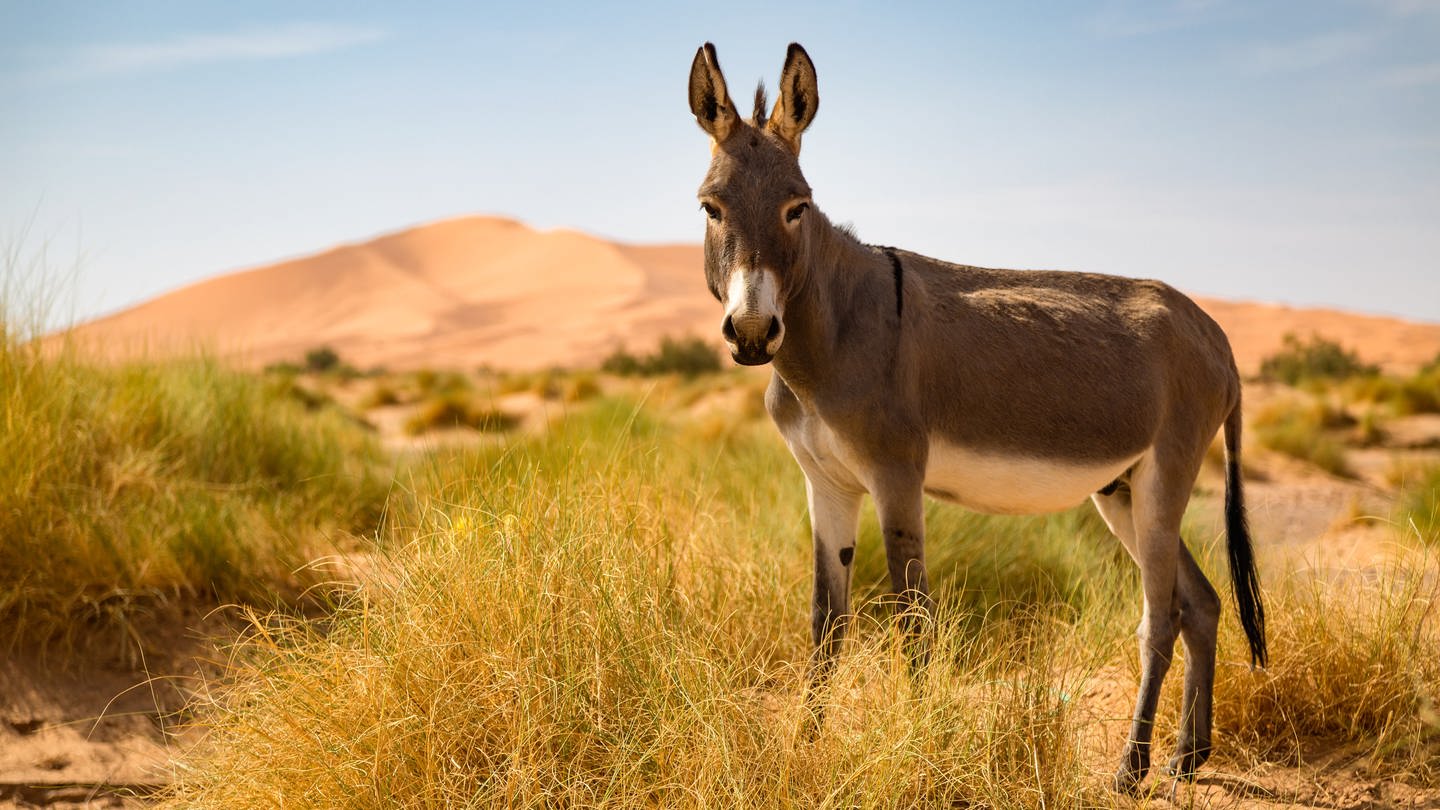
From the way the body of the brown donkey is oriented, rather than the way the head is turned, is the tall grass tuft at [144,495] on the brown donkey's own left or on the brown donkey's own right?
on the brown donkey's own right

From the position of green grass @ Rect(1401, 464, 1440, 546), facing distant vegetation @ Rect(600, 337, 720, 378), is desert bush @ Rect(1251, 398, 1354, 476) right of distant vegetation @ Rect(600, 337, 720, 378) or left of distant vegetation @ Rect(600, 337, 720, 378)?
right

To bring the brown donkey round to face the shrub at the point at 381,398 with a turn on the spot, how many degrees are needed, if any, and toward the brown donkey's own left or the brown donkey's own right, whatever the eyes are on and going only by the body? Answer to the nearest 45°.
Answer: approximately 90° to the brown donkey's own right

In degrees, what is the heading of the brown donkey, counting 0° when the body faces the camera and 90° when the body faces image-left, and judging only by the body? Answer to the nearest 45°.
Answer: approximately 45°

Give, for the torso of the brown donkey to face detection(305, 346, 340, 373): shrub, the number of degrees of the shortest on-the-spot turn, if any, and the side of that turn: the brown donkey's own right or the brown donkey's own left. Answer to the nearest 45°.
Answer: approximately 90° to the brown donkey's own right

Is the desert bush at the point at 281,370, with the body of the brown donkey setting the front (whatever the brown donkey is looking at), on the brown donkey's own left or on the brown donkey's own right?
on the brown donkey's own right

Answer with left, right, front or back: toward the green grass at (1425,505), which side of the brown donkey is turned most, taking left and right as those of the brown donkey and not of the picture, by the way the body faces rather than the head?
back

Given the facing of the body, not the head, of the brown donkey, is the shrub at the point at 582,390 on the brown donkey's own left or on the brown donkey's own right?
on the brown donkey's own right
